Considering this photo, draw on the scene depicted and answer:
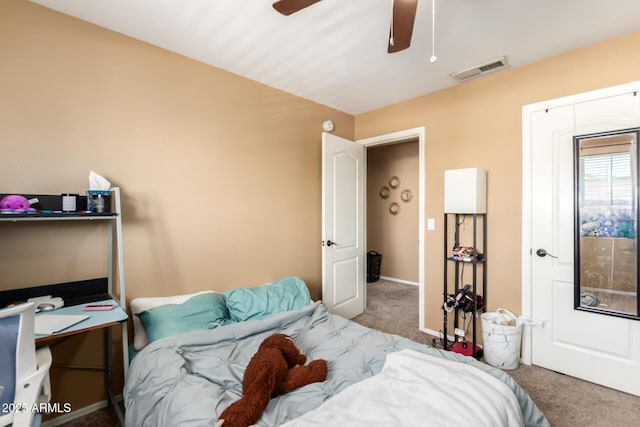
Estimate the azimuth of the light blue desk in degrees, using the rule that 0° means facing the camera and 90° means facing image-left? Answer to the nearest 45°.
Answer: approximately 315°

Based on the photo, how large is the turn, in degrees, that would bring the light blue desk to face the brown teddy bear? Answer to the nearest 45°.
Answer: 0° — it already faces it

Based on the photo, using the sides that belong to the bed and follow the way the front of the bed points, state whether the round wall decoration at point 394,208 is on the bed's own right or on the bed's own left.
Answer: on the bed's own left

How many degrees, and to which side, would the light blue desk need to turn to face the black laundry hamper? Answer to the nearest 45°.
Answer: approximately 45° to its left

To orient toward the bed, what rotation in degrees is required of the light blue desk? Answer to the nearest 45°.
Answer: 0° — it already faces it

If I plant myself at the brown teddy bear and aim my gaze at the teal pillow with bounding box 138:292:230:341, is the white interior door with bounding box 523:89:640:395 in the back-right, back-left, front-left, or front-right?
back-right

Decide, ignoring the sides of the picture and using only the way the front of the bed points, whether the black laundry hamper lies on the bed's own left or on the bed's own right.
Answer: on the bed's own left
